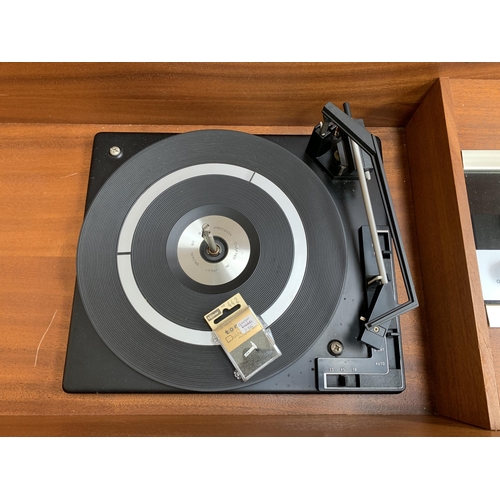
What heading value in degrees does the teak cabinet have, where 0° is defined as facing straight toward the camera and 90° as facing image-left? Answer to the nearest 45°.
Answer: approximately 0°
